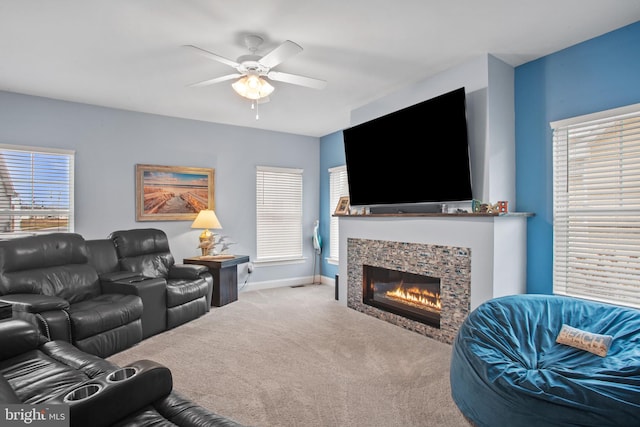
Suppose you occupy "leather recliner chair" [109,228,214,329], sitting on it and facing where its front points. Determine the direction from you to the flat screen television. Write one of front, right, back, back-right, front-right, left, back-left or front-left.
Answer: front

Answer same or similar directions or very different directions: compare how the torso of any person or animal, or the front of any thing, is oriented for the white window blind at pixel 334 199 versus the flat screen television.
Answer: same or similar directions

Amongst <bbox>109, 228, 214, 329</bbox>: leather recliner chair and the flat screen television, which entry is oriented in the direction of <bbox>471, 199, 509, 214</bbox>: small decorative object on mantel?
the leather recliner chair

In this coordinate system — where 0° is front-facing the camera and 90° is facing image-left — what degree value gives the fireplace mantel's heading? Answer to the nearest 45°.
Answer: approximately 45°

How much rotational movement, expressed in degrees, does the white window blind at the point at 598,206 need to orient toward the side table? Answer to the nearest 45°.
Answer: approximately 45° to its right

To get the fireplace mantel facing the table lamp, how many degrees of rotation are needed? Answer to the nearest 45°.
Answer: approximately 45° to its right

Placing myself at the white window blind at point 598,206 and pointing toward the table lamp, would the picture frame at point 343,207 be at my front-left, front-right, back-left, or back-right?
front-right

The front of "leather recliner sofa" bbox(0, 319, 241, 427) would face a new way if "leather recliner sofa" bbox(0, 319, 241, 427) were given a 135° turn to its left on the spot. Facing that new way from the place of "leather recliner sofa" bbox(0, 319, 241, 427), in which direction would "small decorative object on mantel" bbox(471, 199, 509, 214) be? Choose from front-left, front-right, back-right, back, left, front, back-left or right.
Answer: back

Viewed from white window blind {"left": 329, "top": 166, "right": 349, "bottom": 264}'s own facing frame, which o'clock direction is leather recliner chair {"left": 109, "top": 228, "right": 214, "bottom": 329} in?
The leather recliner chair is roughly at 12 o'clock from the white window blind.

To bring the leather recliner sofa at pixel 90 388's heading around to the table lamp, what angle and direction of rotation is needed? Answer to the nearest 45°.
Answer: approximately 45° to its left

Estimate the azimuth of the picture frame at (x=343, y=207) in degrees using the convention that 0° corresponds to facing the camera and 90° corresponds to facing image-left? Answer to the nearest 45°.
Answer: approximately 45°

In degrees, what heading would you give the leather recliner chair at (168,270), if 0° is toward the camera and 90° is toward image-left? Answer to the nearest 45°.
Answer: approximately 315°

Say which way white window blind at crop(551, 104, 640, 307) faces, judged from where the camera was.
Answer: facing the viewer and to the left of the viewer

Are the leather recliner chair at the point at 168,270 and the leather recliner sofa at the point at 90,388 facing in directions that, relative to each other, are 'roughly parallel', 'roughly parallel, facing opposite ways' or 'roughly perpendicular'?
roughly perpendicular

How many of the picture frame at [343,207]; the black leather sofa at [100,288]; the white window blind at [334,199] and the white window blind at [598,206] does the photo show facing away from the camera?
0

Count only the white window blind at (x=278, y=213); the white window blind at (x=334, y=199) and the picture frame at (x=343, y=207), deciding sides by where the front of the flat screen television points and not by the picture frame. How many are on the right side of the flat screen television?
3

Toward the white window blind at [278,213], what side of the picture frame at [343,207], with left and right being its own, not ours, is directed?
right

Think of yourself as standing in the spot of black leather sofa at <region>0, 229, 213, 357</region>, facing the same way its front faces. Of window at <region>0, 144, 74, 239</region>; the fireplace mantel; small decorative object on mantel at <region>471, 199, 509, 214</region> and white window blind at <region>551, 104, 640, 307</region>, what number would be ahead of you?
3
